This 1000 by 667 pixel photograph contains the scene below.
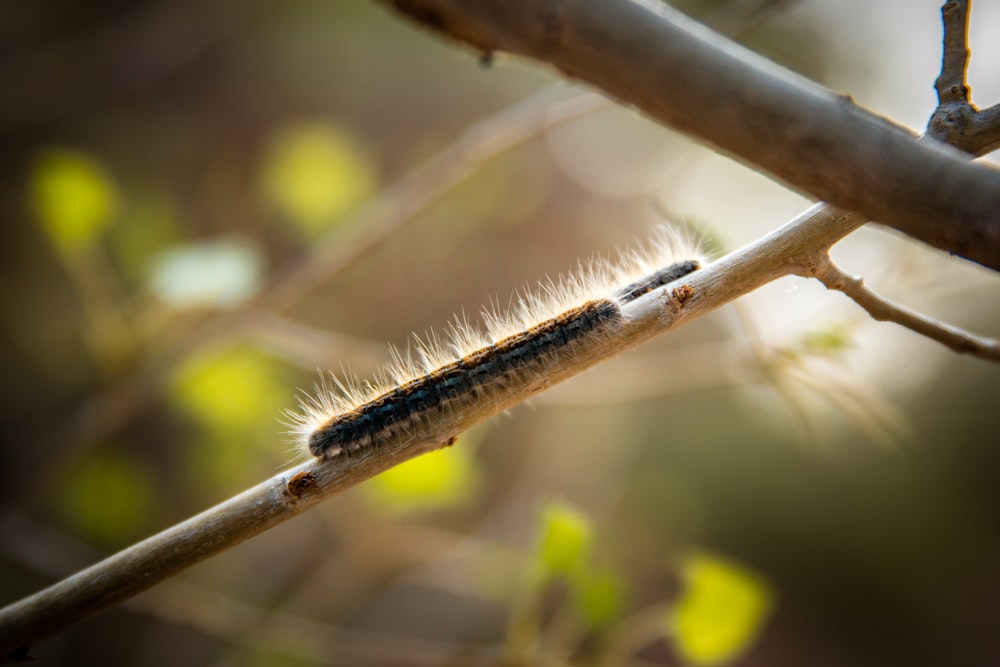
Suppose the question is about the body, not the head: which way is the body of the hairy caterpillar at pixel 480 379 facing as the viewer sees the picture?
to the viewer's left

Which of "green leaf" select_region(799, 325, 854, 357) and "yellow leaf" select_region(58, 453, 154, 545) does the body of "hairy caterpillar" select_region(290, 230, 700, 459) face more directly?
the yellow leaf

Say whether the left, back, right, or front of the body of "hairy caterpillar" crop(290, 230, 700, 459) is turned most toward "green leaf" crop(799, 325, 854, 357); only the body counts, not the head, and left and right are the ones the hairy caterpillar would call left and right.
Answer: back

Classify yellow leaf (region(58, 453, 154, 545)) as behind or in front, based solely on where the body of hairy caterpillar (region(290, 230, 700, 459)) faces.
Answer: in front
